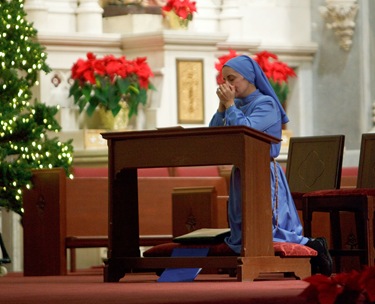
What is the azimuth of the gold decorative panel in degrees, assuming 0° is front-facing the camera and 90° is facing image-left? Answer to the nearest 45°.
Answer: approximately 0°

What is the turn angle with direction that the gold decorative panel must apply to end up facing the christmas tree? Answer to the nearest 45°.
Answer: approximately 45° to its right

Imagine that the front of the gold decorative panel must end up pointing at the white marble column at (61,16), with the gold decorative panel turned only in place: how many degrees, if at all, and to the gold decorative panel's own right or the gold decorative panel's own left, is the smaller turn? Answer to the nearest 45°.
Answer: approximately 90° to the gold decorative panel's own right

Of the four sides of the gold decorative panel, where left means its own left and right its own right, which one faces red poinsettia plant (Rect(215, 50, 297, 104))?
left
